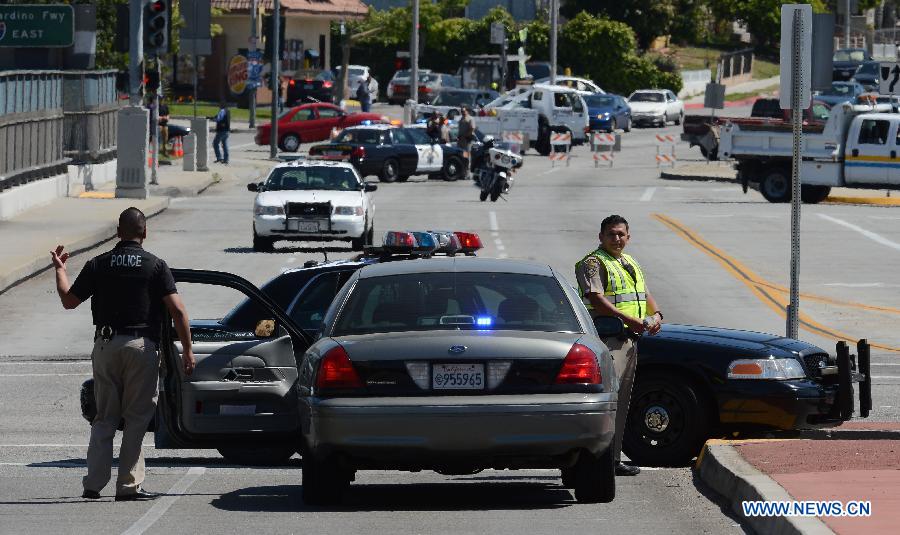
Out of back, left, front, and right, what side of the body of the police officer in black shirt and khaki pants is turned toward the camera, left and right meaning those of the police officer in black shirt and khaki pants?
back

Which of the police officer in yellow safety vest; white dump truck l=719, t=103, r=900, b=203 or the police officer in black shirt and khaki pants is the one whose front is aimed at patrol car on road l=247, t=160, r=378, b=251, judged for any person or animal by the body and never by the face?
the police officer in black shirt and khaki pants

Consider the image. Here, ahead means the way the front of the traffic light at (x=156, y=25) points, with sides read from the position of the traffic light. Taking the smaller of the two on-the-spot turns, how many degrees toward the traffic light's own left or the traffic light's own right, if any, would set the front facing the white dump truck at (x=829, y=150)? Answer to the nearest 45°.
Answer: approximately 90° to the traffic light's own left

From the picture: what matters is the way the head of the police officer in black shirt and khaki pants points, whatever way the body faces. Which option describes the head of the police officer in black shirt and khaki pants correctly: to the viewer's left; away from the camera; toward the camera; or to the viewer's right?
away from the camera

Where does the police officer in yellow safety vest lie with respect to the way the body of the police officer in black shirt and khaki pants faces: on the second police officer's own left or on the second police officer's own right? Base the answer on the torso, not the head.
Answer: on the second police officer's own right

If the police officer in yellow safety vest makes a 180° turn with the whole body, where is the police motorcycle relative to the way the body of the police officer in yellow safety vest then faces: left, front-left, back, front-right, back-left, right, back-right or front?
front-right

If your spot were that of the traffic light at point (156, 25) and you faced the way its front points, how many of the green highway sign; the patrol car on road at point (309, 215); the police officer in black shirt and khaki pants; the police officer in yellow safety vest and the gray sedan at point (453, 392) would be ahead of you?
4

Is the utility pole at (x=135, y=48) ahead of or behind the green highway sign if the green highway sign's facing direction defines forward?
ahead

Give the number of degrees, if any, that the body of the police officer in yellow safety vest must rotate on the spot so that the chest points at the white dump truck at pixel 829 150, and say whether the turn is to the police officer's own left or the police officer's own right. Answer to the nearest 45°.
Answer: approximately 135° to the police officer's own left

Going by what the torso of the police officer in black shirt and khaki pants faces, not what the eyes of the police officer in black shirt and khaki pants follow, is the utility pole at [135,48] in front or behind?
in front

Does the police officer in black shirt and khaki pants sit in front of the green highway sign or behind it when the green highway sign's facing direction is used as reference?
in front

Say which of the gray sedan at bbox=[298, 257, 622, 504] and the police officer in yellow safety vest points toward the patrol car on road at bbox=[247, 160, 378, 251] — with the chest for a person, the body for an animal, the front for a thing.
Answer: the gray sedan

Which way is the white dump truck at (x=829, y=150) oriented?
to the viewer's right

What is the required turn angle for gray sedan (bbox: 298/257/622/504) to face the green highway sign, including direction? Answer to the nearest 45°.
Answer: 0° — it already faces it
